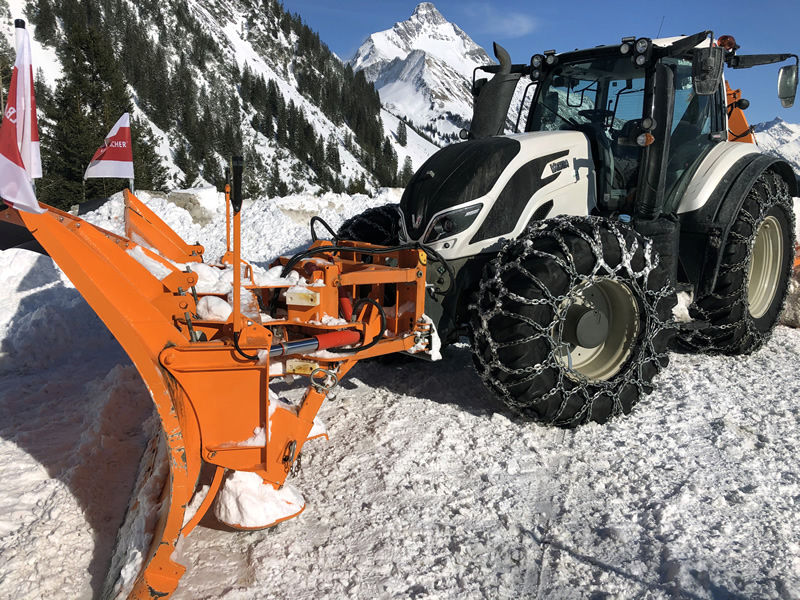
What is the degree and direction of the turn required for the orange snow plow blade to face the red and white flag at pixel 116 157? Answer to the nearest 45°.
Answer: approximately 90° to its right

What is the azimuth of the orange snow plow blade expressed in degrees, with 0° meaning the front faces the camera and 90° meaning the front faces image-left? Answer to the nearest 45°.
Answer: approximately 90°

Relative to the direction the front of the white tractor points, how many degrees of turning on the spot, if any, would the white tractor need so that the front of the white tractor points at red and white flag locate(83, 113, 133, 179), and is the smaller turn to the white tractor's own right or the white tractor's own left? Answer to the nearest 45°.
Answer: approximately 45° to the white tractor's own right

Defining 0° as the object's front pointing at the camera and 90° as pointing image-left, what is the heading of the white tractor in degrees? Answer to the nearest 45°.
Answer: approximately 45°
